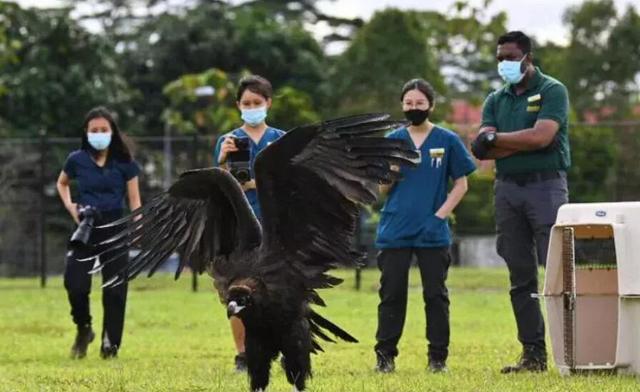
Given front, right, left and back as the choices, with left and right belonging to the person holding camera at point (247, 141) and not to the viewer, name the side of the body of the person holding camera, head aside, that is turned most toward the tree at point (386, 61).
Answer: back

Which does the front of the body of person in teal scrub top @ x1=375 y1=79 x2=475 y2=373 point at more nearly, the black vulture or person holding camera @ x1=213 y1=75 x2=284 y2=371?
the black vulture

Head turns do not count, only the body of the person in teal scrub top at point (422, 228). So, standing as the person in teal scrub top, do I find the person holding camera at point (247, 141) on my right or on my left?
on my right

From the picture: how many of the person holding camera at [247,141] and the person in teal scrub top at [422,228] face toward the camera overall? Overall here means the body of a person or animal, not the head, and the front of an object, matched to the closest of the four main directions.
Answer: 2

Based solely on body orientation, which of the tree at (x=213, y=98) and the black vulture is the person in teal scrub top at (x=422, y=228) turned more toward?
the black vulture

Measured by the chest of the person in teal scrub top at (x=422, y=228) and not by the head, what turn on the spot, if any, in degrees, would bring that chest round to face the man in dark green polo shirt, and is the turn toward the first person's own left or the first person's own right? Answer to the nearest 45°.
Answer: approximately 90° to the first person's own left

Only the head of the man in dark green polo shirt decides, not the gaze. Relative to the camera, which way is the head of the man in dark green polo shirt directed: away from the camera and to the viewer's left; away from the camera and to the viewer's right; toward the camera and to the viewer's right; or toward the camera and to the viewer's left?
toward the camera and to the viewer's left

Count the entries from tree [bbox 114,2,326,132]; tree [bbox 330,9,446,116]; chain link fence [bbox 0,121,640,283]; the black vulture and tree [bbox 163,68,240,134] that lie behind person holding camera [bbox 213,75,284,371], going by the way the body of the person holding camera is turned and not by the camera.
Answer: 4

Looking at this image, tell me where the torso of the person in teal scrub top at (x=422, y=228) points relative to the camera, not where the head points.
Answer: toward the camera

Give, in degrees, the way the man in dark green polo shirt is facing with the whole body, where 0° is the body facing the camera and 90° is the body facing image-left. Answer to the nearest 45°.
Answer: approximately 45°

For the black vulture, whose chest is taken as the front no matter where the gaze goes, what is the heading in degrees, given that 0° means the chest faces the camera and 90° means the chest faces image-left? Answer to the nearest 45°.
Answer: approximately 45°

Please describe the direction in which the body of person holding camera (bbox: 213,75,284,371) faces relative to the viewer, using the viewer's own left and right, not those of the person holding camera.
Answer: facing the viewer

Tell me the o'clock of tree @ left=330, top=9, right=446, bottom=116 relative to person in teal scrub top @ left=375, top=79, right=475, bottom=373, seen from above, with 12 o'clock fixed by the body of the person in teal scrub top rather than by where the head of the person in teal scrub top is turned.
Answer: The tree is roughly at 6 o'clock from the person in teal scrub top.

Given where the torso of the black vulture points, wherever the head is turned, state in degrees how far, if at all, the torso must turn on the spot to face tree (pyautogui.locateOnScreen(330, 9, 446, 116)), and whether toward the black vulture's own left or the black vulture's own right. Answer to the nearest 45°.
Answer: approximately 135° to the black vulture's own right
